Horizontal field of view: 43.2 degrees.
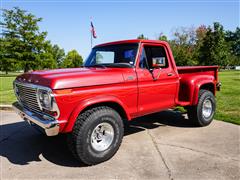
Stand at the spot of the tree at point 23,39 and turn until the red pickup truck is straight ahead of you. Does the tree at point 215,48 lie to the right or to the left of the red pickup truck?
left

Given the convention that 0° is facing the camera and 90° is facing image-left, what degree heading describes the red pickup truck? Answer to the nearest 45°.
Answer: approximately 45°

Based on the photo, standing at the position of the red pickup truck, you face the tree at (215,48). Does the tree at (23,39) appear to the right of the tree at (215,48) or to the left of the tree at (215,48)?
left

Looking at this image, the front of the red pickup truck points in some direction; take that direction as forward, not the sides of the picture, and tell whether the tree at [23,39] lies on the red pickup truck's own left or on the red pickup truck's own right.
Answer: on the red pickup truck's own right

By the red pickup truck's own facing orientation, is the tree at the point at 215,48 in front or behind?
behind
